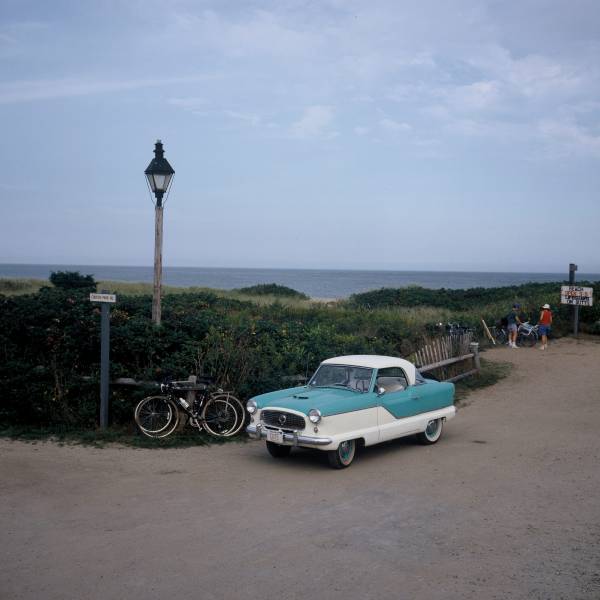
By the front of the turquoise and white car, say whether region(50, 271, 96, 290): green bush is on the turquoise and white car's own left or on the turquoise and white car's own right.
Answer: on the turquoise and white car's own right

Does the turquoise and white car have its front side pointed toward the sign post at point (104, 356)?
no

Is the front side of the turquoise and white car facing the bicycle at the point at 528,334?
no

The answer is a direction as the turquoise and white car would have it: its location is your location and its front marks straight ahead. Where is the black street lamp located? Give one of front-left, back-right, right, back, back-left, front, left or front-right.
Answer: right

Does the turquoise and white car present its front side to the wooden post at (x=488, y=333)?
no

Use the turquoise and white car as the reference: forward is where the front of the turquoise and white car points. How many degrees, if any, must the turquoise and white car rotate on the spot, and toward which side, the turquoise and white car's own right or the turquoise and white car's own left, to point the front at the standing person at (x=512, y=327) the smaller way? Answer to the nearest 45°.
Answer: approximately 135° to the turquoise and white car's own right

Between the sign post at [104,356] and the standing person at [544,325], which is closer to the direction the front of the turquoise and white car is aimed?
the sign post

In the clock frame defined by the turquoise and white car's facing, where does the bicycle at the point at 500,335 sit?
The bicycle is roughly at 5 o'clock from the turquoise and white car.

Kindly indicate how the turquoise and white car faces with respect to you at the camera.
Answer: facing the viewer and to the left of the viewer

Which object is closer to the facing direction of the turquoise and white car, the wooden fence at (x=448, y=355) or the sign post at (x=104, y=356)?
the sign post

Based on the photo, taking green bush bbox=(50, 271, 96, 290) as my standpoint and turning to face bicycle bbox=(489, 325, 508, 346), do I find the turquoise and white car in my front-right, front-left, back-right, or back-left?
front-right

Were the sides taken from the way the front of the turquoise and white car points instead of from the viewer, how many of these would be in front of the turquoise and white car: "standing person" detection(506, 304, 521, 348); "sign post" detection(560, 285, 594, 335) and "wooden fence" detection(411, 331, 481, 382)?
0

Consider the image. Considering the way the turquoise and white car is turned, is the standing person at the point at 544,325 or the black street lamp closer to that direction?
the black street lamp

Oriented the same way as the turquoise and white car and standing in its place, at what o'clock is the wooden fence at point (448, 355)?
The wooden fence is roughly at 5 o'clock from the turquoise and white car.

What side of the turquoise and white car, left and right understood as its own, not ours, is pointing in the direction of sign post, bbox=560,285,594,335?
back
